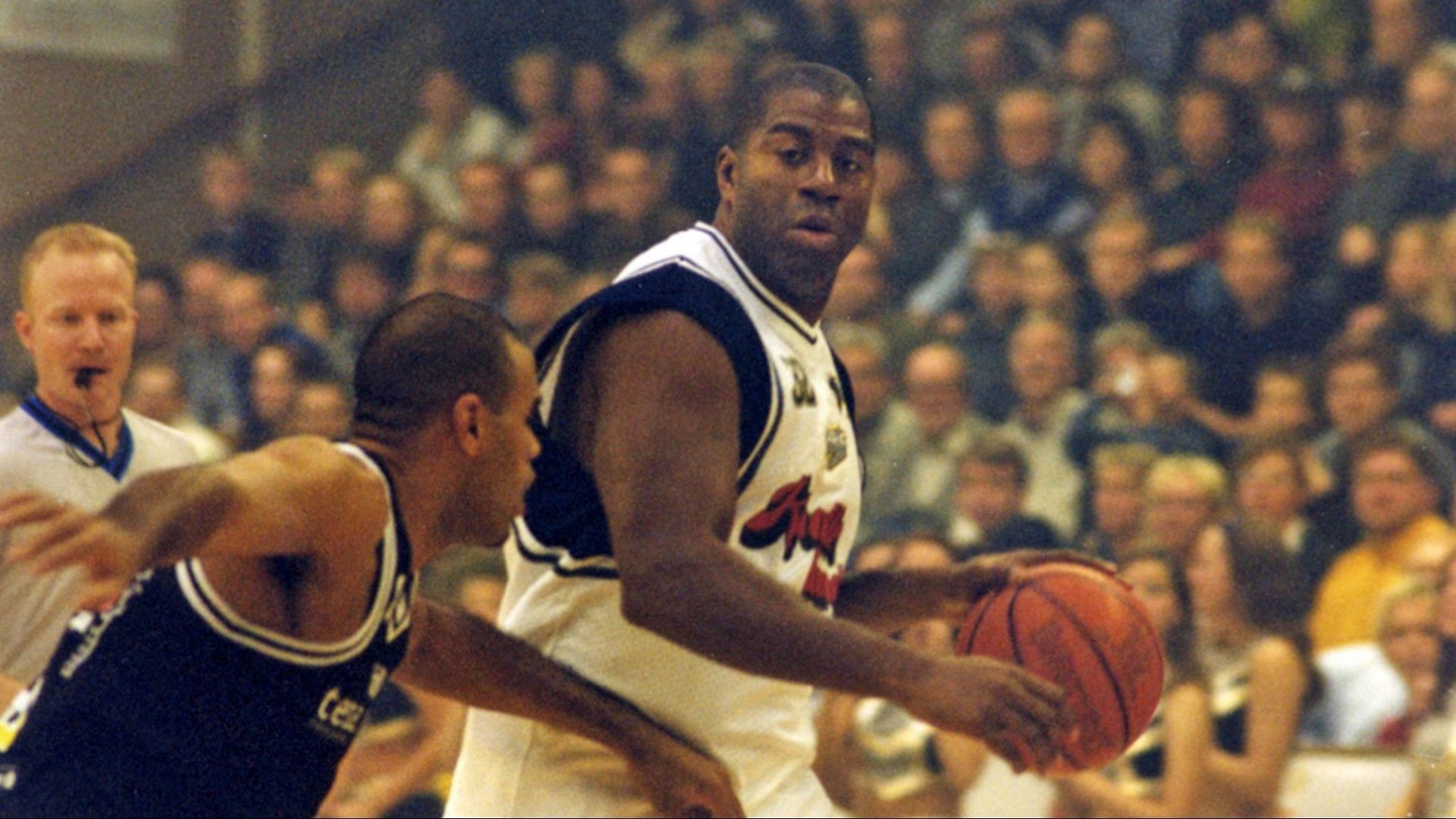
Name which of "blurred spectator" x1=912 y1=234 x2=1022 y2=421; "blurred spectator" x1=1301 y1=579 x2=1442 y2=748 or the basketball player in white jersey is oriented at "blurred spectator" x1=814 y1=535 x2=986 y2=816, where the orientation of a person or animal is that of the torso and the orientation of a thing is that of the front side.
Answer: "blurred spectator" x1=912 y1=234 x2=1022 y2=421

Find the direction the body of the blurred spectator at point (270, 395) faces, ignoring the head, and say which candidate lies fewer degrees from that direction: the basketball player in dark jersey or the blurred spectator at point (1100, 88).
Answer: the basketball player in dark jersey

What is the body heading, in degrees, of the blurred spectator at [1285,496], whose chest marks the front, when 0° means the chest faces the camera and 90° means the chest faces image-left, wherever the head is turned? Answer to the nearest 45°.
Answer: approximately 45°

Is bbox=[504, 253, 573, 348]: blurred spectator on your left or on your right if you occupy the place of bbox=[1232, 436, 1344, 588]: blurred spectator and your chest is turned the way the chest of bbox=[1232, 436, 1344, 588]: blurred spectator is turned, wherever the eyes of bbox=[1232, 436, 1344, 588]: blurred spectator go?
on your right

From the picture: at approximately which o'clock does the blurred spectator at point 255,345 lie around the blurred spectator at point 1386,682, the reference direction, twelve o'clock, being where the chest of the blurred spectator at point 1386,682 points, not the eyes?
the blurred spectator at point 255,345 is roughly at 5 o'clock from the blurred spectator at point 1386,682.

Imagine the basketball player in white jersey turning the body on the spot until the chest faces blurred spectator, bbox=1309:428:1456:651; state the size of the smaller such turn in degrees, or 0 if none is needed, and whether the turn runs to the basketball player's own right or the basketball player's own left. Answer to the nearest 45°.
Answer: approximately 90° to the basketball player's own left
